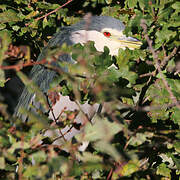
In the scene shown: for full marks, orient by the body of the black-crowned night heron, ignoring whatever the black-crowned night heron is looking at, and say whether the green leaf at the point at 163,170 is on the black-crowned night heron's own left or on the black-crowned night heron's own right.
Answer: on the black-crowned night heron's own right

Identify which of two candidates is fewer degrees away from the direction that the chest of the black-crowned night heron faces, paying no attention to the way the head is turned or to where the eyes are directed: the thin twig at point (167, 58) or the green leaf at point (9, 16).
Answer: the thin twig

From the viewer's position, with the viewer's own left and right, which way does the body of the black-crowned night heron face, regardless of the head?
facing to the right of the viewer

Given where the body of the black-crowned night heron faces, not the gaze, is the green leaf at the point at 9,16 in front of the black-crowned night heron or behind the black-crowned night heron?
behind
